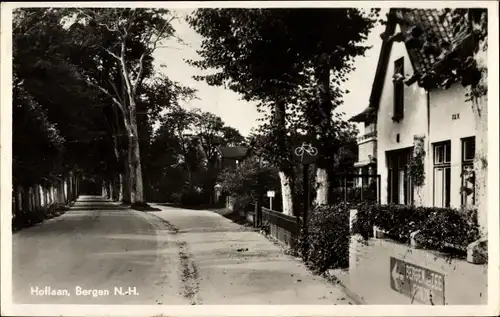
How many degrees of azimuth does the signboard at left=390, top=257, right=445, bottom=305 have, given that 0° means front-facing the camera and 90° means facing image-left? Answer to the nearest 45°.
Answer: approximately 45°

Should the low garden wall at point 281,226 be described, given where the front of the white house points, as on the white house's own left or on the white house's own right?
on the white house's own right

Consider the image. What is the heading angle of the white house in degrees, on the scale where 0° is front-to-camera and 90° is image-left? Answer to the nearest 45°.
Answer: approximately 45°
